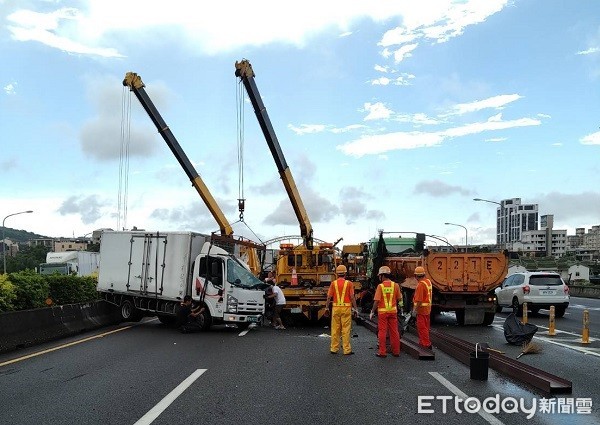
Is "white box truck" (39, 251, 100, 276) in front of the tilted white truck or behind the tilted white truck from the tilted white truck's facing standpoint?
behind

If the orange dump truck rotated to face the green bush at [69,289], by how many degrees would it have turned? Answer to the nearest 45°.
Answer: approximately 45° to its left

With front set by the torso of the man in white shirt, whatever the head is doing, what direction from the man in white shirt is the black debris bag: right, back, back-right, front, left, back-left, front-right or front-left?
back-left

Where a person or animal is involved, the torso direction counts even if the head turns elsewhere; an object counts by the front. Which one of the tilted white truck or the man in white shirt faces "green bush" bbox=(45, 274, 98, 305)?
the man in white shirt

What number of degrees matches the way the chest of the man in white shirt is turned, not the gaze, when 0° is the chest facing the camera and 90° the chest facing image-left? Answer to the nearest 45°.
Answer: approximately 90°

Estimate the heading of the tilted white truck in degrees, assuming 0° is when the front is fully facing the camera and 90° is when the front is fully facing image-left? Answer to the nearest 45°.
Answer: approximately 315°

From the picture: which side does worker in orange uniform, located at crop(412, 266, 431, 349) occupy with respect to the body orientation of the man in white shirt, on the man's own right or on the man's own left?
on the man's own left
